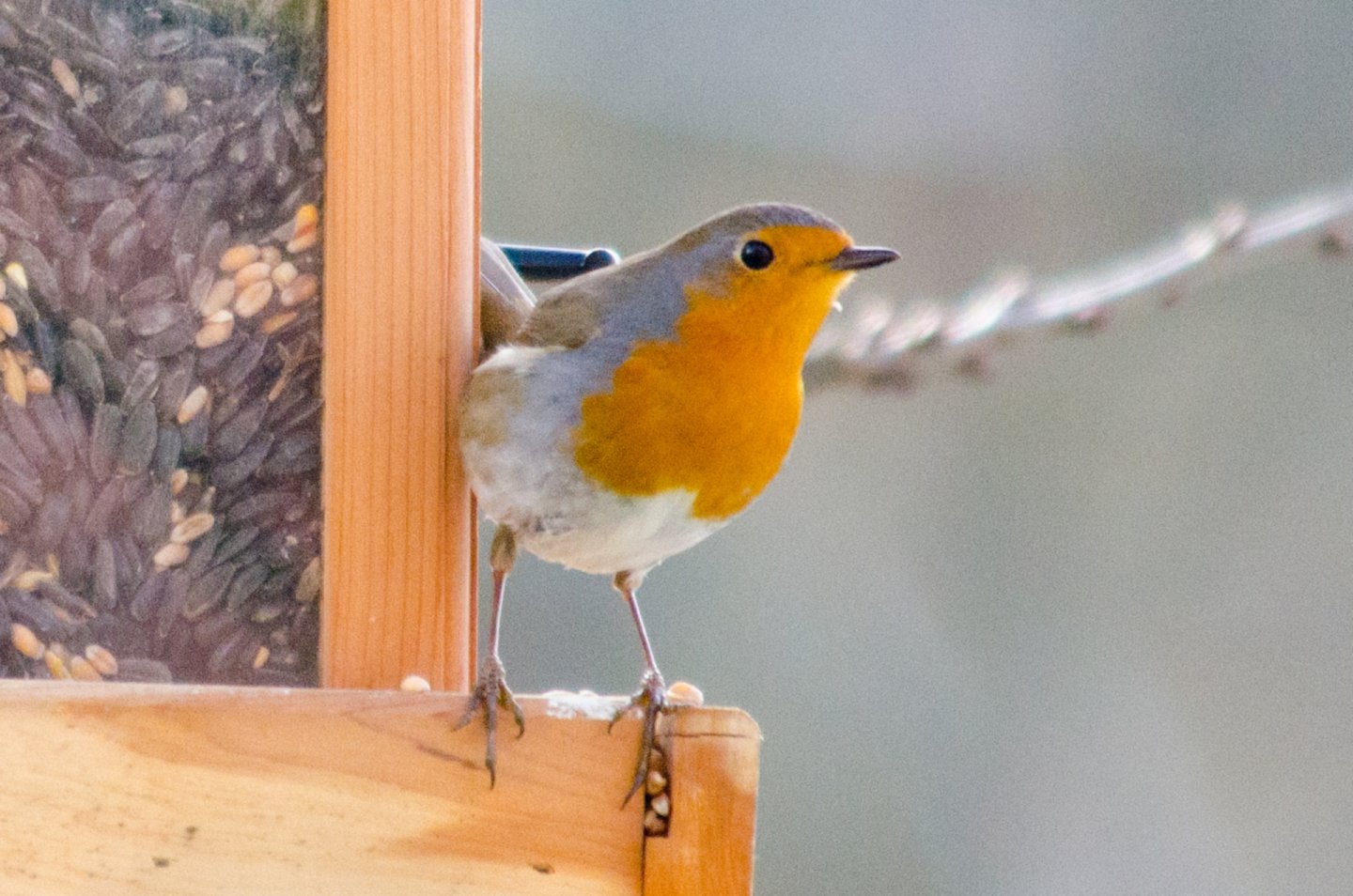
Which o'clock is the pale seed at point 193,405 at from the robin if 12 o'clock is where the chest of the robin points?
The pale seed is roughly at 4 o'clock from the robin.

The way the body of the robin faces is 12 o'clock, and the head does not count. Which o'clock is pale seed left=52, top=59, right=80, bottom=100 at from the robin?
The pale seed is roughly at 4 o'clock from the robin.

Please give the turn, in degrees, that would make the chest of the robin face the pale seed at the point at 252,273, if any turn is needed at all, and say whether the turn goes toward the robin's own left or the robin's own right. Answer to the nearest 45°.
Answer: approximately 135° to the robin's own right

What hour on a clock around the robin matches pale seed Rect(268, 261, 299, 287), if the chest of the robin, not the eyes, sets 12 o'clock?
The pale seed is roughly at 4 o'clock from the robin.

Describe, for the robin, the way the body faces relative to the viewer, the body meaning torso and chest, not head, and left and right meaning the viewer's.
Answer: facing the viewer and to the right of the viewer

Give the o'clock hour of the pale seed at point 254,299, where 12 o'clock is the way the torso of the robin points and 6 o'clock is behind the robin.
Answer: The pale seed is roughly at 4 o'clock from the robin.

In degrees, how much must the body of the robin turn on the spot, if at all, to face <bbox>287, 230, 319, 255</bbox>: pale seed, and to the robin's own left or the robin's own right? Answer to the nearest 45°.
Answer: approximately 135° to the robin's own right

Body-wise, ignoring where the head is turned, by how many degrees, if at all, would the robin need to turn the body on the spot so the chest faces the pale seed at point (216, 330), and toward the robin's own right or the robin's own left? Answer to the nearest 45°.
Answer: approximately 135° to the robin's own right

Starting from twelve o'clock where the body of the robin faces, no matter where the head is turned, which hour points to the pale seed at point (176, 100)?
The pale seed is roughly at 4 o'clock from the robin.

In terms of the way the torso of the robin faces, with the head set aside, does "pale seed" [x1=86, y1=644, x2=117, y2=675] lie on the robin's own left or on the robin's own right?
on the robin's own right
